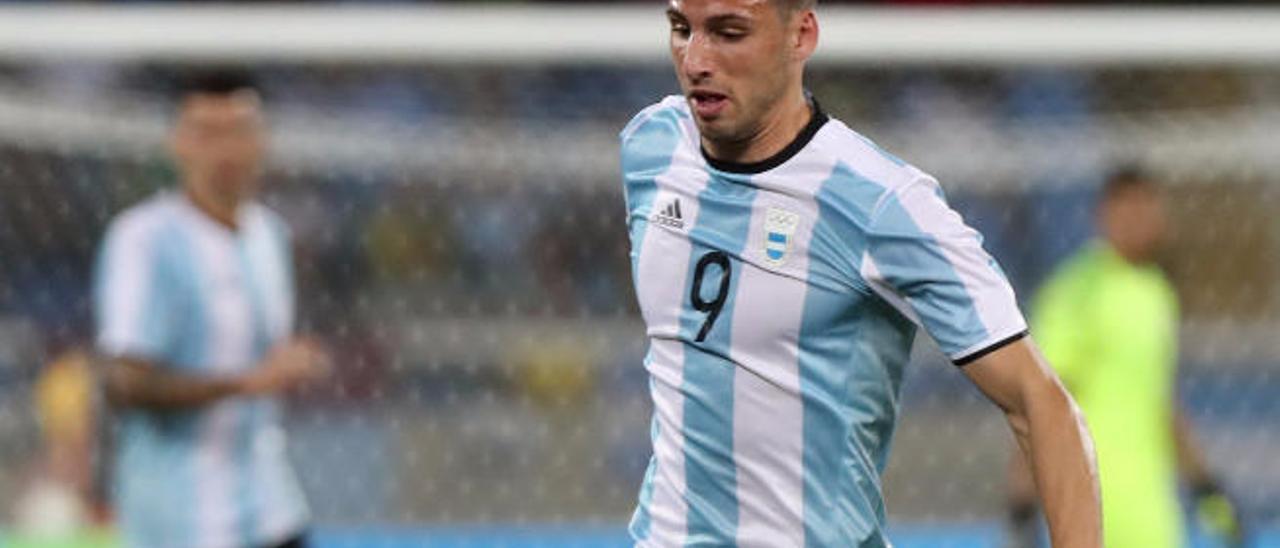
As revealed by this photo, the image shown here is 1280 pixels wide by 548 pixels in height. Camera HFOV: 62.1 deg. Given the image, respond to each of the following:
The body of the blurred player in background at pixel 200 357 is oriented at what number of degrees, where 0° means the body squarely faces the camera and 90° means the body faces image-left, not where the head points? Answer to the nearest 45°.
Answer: approximately 315°

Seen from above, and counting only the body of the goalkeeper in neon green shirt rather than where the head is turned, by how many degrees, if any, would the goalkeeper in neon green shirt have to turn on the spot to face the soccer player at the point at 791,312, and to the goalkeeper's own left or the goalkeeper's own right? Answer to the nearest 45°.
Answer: approximately 45° to the goalkeeper's own right

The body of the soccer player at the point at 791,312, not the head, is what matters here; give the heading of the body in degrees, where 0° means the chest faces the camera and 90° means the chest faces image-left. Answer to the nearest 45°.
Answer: approximately 45°

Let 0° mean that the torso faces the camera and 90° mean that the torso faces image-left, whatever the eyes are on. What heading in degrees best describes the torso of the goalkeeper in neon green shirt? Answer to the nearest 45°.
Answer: approximately 315°

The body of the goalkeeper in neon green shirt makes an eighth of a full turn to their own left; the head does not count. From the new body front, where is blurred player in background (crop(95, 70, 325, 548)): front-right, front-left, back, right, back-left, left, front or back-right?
back-right
